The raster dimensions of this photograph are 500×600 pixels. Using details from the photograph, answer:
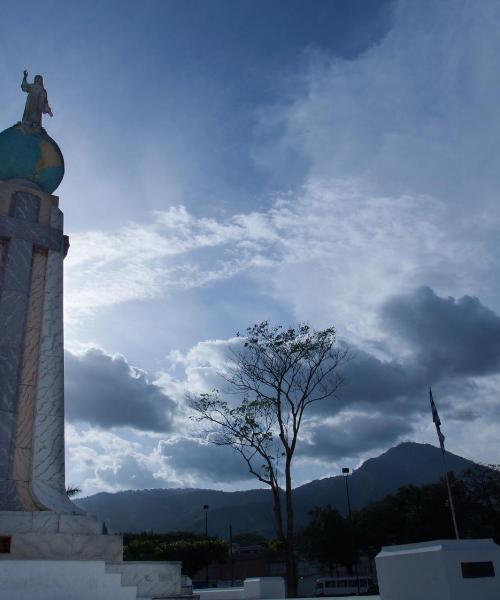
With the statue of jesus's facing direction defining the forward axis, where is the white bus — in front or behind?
behind

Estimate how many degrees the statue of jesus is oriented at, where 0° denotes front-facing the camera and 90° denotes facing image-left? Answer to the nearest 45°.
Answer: approximately 45°

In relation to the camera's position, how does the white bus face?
facing to the left of the viewer

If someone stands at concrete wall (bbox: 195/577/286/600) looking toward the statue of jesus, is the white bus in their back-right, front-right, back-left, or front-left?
back-right

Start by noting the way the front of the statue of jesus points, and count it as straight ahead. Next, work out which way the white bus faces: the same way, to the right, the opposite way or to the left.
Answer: to the right
